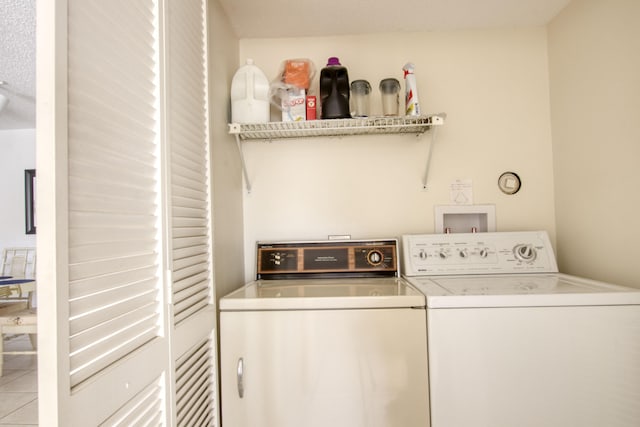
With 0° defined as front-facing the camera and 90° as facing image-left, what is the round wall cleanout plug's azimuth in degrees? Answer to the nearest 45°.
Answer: approximately 0°

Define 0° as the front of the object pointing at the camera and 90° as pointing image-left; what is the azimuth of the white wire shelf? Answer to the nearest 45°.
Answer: approximately 0°

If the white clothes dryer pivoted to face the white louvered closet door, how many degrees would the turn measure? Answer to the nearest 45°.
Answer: approximately 45° to its right

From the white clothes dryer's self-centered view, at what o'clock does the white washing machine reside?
The white washing machine is roughly at 9 o'clock from the white clothes dryer.

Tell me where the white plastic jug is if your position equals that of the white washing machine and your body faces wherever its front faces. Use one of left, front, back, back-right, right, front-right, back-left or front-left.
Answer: right

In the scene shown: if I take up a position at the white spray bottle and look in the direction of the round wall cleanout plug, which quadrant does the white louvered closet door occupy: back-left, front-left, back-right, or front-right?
back-right

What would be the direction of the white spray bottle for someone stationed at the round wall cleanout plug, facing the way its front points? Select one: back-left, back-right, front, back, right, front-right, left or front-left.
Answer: front-right

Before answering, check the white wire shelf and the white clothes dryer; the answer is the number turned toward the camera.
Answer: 2

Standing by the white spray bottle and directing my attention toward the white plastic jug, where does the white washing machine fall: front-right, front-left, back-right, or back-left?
back-left
